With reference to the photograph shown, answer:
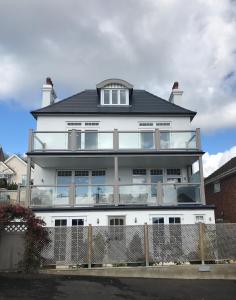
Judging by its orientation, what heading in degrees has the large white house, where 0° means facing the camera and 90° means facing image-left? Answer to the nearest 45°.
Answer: approximately 0°

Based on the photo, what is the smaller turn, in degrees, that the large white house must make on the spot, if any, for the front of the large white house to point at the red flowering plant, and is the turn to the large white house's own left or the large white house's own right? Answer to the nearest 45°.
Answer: approximately 45° to the large white house's own right

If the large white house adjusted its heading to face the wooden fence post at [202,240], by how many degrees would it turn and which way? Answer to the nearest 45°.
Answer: approximately 45° to its left

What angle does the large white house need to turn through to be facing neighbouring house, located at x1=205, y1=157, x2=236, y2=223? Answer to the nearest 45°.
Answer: approximately 135° to its left
